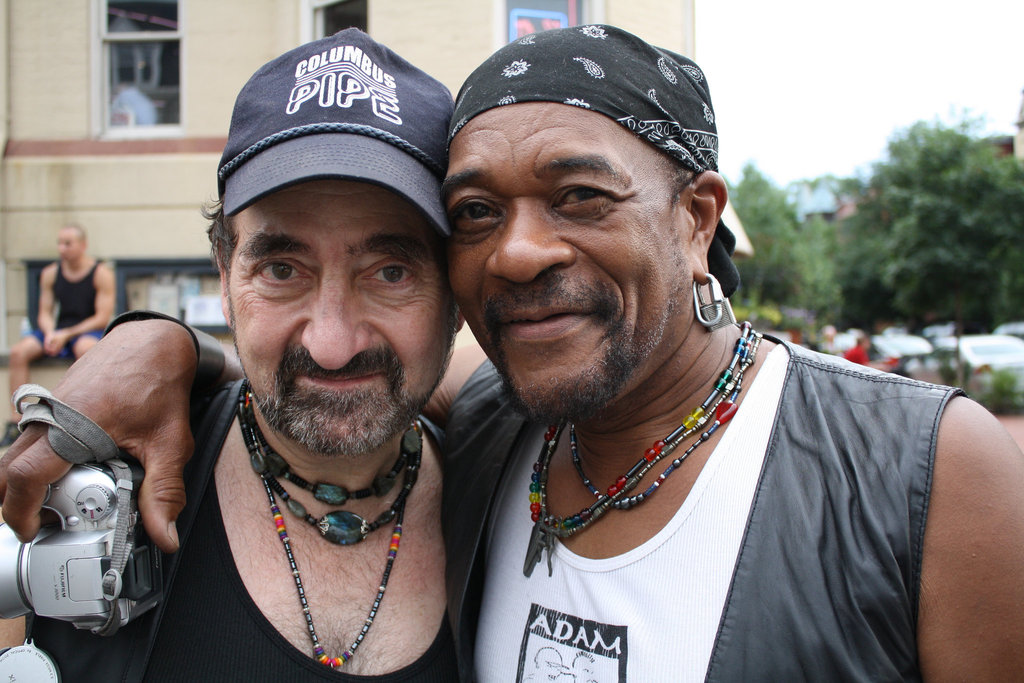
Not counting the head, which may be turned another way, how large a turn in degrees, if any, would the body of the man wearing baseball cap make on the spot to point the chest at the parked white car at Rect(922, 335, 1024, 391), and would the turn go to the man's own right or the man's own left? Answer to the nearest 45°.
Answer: approximately 135° to the man's own left

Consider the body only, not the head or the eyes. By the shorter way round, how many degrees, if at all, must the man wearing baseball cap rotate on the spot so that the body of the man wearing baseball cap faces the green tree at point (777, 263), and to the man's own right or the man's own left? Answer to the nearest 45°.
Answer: approximately 135° to the man's own left

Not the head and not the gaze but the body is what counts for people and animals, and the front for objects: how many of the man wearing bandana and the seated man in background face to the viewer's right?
0

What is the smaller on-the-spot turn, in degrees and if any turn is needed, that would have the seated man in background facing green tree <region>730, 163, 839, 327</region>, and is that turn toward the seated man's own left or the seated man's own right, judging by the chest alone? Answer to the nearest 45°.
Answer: approximately 180°

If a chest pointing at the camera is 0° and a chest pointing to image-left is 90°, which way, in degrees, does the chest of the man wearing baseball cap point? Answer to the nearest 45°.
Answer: approximately 0°

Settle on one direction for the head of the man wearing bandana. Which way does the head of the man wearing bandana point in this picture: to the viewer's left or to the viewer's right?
to the viewer's left

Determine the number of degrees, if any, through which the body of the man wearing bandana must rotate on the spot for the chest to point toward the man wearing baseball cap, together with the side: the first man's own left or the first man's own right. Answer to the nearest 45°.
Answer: approximately 45° to the first man's own right

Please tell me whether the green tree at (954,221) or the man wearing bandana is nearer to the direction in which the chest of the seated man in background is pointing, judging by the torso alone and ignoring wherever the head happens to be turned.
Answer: the man wearing bandana

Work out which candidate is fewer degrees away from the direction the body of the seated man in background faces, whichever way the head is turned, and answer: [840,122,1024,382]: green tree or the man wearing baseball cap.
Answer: the man wearing baseball cap
